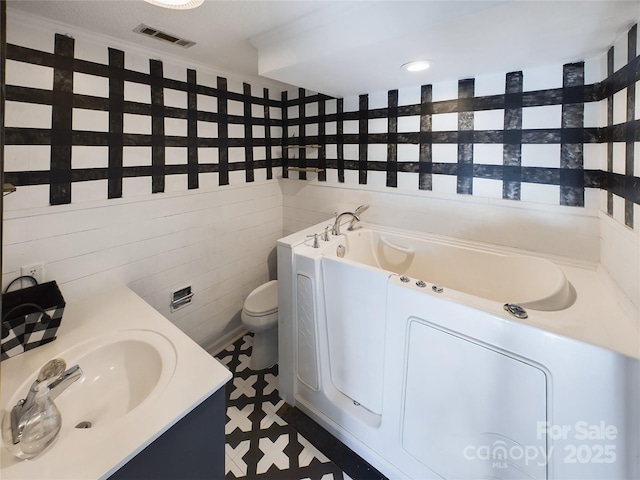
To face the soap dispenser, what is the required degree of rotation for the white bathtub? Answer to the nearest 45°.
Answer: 0° — it already faces it

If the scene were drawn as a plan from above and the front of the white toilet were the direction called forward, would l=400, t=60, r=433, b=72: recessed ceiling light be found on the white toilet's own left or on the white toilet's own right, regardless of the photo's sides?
on the white toilet's own left

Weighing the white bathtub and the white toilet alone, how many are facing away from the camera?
0

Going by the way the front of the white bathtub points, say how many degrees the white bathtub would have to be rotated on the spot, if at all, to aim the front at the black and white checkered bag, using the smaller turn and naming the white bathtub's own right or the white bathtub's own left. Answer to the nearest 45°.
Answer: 0° — it already faces it

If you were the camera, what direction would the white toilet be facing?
facing the viewer and to the left of the viewer
